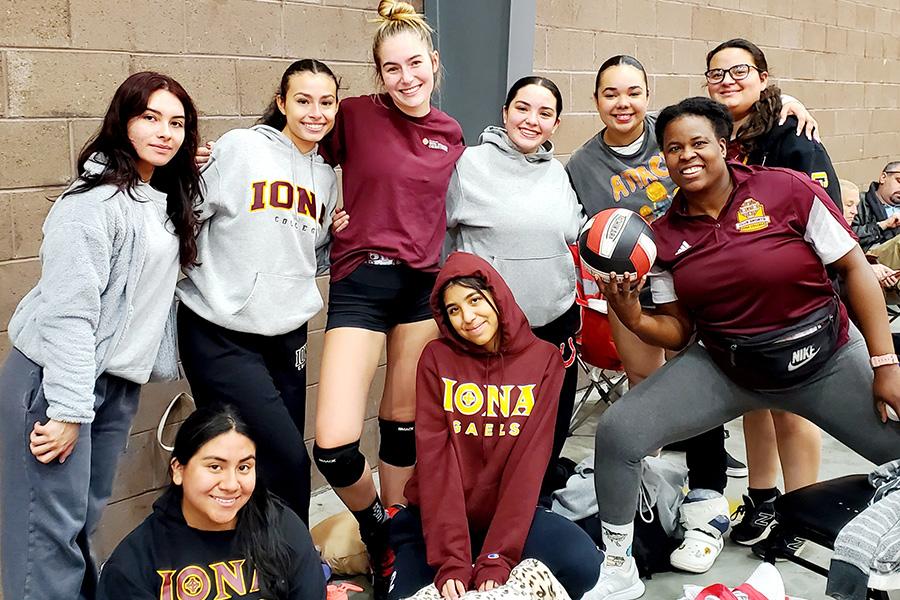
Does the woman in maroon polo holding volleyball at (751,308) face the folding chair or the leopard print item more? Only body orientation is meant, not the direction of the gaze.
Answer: the leopard print item

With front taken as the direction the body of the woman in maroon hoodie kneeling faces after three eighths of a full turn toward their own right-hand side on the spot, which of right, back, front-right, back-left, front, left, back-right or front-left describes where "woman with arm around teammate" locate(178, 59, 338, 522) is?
front-left

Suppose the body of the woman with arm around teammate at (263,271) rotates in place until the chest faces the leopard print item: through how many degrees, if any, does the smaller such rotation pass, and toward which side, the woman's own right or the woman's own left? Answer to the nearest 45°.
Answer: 0° — they already face it

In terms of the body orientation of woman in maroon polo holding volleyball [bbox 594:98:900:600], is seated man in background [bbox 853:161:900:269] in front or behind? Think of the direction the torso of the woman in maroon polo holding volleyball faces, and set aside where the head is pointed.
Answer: behind

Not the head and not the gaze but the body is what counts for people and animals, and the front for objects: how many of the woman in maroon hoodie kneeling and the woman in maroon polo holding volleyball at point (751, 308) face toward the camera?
2

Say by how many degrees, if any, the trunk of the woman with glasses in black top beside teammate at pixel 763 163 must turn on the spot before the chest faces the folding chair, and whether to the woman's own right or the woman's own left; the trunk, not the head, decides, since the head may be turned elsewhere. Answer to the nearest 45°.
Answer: approximately 90° to the woman's own right

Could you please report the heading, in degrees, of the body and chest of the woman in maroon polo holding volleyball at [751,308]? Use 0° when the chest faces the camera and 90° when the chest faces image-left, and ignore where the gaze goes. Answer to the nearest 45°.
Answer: approximately 0°

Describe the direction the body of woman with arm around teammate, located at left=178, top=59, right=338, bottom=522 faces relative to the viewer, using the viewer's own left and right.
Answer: facing the viewer and to the right of the viewer

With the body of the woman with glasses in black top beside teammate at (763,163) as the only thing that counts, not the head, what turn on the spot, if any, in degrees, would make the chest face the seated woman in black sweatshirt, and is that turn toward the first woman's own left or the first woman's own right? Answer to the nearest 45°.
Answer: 0° — they already face them

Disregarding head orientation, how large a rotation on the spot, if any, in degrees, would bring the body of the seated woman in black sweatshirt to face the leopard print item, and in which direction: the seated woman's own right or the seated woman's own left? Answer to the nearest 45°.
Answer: approximately 90° to the seated woman's own left
